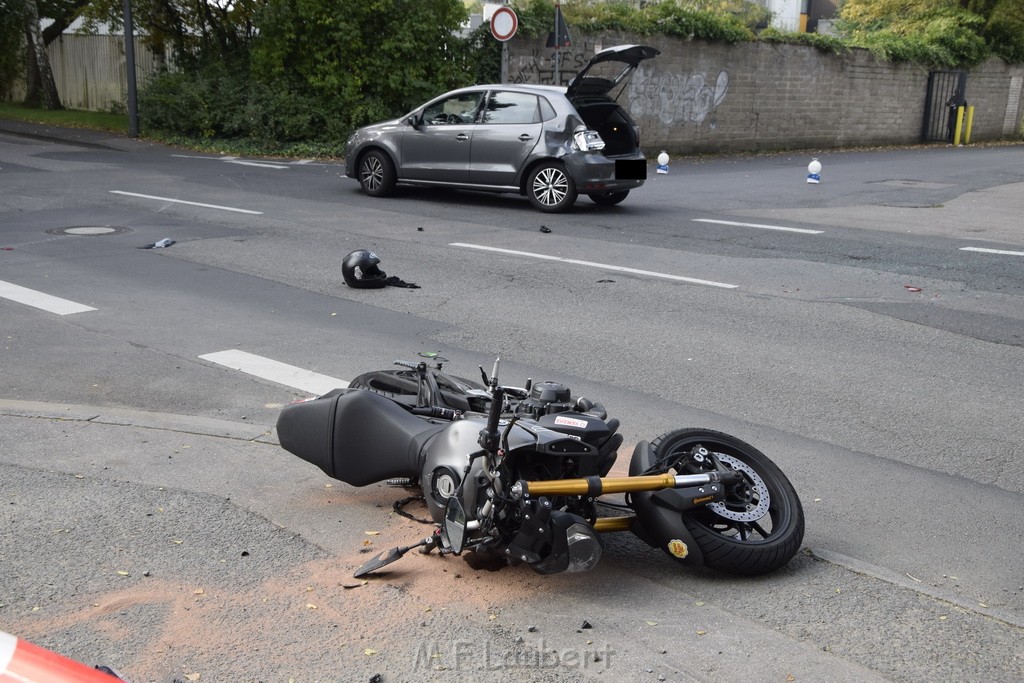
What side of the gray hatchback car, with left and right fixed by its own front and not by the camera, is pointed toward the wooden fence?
front

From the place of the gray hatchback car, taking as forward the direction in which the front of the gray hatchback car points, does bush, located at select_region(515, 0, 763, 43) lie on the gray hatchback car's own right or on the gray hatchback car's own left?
on the gray hatchback car's own right

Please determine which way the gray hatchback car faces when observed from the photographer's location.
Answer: facing away from the viewer and to the left of the viewer

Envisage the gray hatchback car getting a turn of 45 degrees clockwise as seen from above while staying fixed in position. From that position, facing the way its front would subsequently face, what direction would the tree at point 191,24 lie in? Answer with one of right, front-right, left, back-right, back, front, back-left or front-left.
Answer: front-left

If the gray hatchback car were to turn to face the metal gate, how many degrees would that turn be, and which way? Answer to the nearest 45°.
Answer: approximately 90° to its right

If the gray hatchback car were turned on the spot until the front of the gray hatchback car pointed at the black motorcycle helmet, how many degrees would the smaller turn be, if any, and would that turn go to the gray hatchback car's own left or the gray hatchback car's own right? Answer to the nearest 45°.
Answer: approximately 135° to the gray hatchback car's own left

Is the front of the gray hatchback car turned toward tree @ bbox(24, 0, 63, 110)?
yes

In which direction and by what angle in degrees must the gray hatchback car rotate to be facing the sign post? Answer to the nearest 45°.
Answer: approximately 45° to its right
